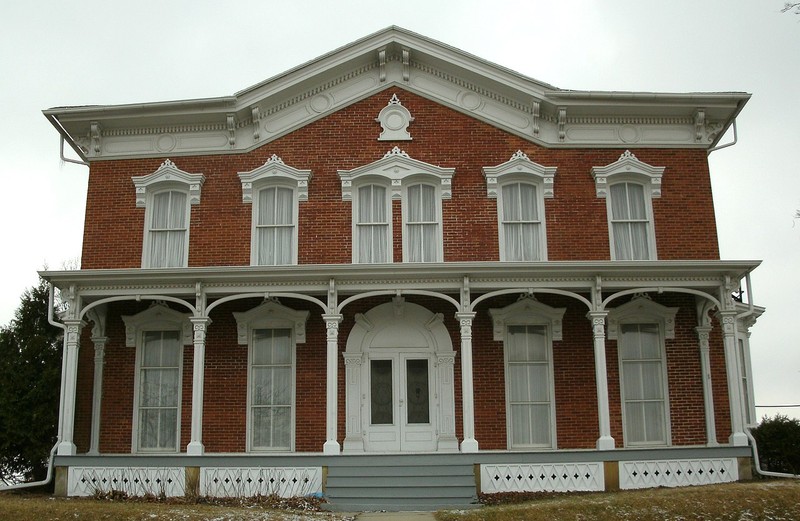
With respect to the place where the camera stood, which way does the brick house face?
facing the viewer
